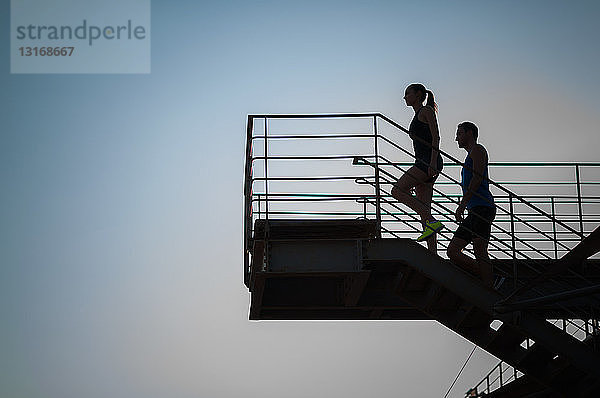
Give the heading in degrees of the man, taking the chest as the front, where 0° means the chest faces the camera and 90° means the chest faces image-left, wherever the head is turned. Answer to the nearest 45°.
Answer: approximately 90°

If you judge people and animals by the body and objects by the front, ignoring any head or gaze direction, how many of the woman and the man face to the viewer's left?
2

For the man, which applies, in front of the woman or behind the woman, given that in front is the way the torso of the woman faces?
behind

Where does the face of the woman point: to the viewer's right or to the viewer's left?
to the viewer's left

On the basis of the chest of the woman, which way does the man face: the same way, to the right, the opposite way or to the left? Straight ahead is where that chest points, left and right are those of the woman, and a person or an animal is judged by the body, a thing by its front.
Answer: the same way

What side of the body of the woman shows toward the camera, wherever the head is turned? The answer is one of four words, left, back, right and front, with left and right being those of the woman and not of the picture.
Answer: left

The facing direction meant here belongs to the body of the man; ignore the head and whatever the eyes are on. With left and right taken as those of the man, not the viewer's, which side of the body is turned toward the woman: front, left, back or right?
front

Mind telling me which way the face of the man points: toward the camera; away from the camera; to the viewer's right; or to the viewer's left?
to the viewer's left
